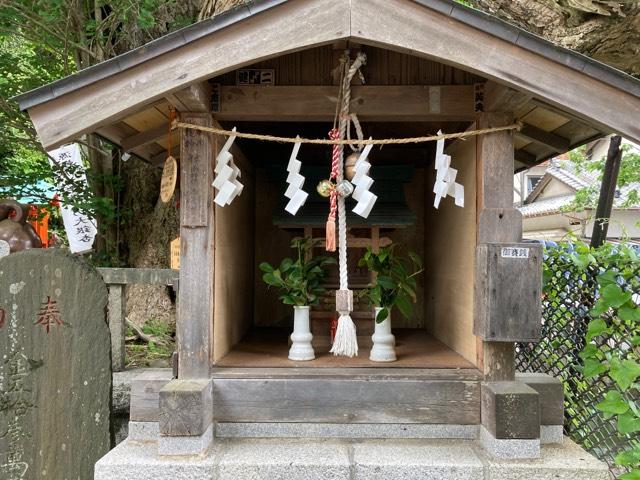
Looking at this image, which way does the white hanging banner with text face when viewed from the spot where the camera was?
facing the viewer

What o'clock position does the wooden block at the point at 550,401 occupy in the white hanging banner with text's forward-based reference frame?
The wooden block is roughly at 11 o'clock from the white hanging banner with text.

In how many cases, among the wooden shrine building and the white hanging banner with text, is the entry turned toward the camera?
2

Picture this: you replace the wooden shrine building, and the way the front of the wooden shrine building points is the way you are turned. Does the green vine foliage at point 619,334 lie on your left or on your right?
on your left

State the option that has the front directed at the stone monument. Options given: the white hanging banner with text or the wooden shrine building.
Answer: the white hanging banner with text

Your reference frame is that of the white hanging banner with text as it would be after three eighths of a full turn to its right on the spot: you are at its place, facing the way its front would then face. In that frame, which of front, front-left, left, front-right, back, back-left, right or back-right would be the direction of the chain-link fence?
back
